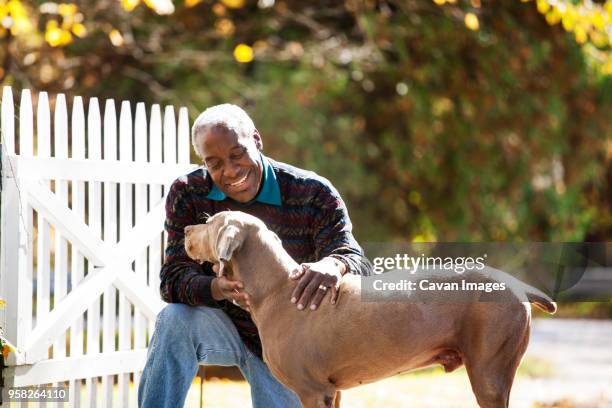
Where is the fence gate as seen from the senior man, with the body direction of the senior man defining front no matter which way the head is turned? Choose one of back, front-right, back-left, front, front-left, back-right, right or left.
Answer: back-right

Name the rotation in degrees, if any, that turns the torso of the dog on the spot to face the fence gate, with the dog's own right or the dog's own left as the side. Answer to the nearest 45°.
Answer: approximately 45° to the dog's own right

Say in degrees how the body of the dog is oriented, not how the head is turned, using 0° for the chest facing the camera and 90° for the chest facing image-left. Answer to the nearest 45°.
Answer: approximately 90°

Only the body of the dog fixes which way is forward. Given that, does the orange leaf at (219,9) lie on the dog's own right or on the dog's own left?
on the dog's own right

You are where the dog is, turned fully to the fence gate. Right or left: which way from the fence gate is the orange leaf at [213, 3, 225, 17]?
right

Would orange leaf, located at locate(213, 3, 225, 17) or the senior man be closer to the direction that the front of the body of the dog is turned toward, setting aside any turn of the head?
the senior man

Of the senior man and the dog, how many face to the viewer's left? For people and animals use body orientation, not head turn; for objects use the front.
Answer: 1

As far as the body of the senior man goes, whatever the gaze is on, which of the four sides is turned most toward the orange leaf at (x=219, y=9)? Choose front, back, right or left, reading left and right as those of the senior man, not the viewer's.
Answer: back

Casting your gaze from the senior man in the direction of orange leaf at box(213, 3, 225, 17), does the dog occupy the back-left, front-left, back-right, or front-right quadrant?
back-right

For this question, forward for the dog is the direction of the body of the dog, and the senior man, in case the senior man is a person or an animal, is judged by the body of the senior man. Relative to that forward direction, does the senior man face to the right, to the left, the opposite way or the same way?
to the left

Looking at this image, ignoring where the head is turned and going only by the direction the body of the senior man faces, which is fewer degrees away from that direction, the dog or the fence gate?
the dog

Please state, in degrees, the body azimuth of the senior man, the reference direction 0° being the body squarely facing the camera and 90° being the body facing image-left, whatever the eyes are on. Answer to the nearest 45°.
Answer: approximately 0°
